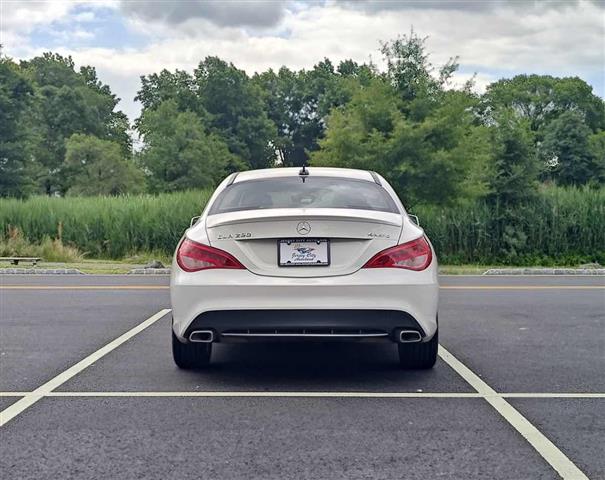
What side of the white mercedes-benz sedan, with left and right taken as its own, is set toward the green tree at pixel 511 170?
front

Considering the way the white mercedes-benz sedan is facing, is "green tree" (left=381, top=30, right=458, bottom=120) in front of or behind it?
in front

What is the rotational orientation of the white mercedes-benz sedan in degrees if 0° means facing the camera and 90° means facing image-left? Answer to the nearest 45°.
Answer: approximately 180°
